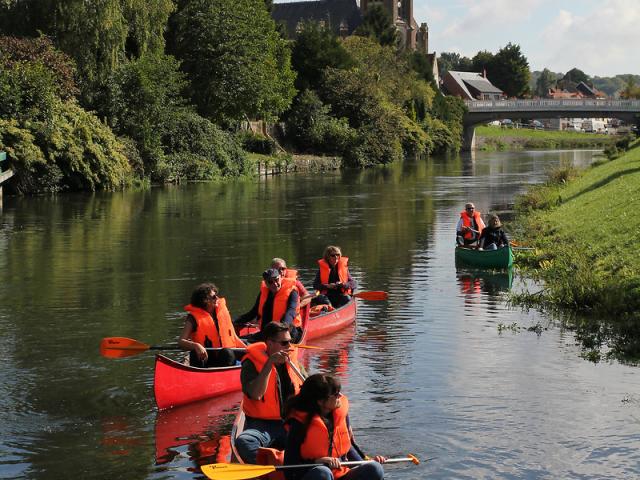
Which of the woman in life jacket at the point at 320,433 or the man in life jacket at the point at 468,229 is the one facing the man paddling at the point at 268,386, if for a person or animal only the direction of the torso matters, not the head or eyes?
the man in life jacket at the point at 468,229

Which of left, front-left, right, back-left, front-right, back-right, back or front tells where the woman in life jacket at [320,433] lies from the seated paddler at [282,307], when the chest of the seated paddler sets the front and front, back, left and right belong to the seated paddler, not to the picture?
front-left

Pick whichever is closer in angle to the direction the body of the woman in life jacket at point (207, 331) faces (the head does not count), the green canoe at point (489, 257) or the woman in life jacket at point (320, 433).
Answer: the woman in life jacket

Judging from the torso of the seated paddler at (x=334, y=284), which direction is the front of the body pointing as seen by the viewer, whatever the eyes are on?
toward the camera

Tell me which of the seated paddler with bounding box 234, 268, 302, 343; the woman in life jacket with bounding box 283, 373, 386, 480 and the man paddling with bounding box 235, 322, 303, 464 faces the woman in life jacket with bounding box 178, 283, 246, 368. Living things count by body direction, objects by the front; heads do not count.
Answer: the seated paddler

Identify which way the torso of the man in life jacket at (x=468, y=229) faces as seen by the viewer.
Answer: toward the camera

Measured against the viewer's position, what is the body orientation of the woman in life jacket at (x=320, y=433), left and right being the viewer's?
facing the viewer and to the right of the viewer

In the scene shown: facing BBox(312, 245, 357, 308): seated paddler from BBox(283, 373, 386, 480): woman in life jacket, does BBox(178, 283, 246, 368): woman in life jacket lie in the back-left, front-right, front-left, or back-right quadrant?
front-left

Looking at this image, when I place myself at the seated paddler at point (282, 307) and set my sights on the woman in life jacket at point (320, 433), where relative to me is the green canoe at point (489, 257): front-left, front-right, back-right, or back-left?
back-left

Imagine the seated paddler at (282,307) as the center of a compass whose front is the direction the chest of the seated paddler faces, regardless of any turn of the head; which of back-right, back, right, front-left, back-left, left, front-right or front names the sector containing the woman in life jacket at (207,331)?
front

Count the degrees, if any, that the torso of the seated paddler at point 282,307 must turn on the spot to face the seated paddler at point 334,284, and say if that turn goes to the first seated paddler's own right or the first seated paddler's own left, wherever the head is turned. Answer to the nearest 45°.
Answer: approximately 135° to the first seated paddler's own right

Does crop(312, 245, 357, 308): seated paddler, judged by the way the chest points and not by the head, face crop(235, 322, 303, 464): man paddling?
yes

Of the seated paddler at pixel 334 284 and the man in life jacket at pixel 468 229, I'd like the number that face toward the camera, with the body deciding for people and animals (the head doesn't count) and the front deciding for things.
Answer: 2

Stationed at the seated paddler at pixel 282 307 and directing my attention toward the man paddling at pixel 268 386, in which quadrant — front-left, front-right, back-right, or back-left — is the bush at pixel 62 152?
back-right
